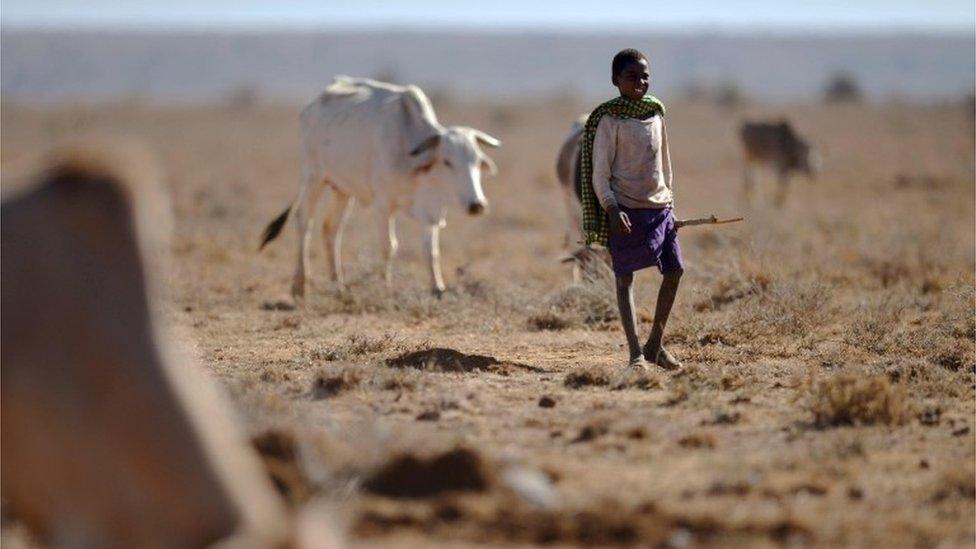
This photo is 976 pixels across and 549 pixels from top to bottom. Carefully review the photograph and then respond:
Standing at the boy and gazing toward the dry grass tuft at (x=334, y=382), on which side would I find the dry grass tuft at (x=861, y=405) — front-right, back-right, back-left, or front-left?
back-left

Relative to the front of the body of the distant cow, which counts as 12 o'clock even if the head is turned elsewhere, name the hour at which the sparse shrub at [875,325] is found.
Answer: The sparse shrub is roughly at 3 o'clock from the distant cow.

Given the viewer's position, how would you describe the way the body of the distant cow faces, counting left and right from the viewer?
facing to the right of the viewer

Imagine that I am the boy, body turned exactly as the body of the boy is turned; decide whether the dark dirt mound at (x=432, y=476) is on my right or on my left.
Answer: on my right

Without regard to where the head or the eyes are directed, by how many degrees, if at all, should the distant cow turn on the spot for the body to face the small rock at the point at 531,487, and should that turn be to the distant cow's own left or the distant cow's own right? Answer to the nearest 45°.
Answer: approximately 90° to the distant cow's own right

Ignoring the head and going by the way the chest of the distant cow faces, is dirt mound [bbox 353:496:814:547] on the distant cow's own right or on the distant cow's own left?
on the distant cow's own right
